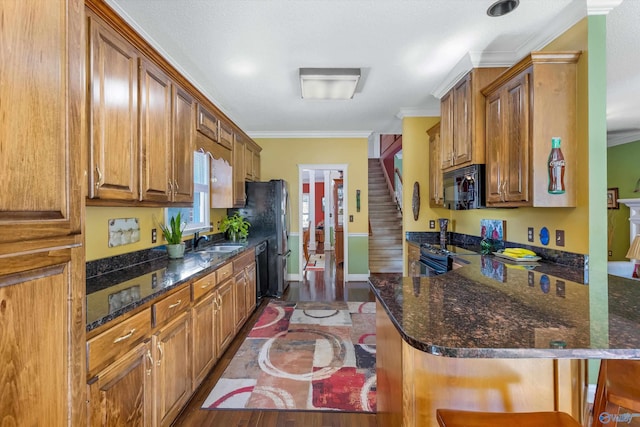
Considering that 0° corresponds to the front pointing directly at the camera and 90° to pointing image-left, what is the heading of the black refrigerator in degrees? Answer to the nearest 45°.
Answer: approximately 270°

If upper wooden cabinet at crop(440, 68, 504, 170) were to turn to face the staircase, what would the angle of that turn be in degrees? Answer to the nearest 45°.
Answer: approximately 45° to its right

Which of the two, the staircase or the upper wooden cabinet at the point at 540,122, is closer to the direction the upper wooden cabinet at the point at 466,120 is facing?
the staircase

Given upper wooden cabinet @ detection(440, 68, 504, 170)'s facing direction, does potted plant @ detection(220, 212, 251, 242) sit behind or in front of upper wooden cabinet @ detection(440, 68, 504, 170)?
in front

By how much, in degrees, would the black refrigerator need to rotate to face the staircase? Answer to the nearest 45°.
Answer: approximately 45° to its left

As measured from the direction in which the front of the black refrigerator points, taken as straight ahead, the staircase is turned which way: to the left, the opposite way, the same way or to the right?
to the right

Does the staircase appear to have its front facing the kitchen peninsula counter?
yes

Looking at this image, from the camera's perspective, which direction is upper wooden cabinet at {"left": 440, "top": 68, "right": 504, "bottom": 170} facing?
to the viewer's left

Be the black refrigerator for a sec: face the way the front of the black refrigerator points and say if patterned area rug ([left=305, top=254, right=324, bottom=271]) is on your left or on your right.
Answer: on your left

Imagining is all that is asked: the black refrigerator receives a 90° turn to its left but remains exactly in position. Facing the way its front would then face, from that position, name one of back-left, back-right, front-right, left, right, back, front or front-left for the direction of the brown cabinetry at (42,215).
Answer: back

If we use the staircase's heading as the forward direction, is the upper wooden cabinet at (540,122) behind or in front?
in front
